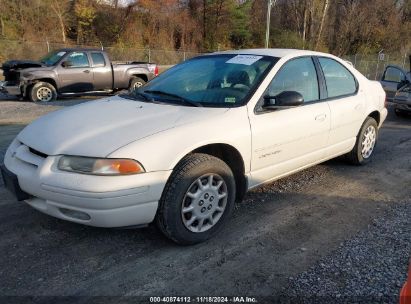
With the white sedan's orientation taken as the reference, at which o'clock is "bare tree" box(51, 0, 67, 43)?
The bare tree is roughly at 4 o'clock from the white sedan.

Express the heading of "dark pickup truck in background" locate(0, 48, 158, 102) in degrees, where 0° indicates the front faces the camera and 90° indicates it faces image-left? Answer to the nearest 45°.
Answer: approximately 45°

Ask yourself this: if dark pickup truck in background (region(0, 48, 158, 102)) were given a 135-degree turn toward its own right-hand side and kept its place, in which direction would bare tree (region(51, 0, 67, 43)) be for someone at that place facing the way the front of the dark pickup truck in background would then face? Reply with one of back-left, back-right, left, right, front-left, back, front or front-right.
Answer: front

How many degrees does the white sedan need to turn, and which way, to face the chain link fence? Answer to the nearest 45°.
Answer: approximately 135° to its right
